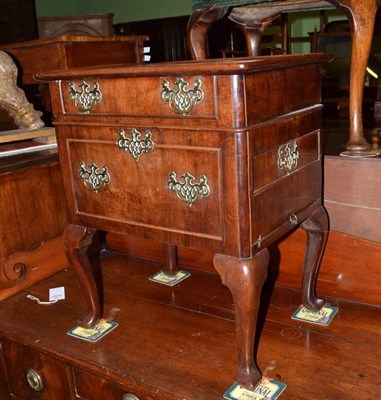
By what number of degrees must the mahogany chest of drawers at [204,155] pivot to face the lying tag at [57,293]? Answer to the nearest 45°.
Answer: approximately 90° to its right

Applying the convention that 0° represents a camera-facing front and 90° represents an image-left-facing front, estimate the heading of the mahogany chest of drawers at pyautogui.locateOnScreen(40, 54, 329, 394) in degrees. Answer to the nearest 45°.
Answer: approximately 45°
